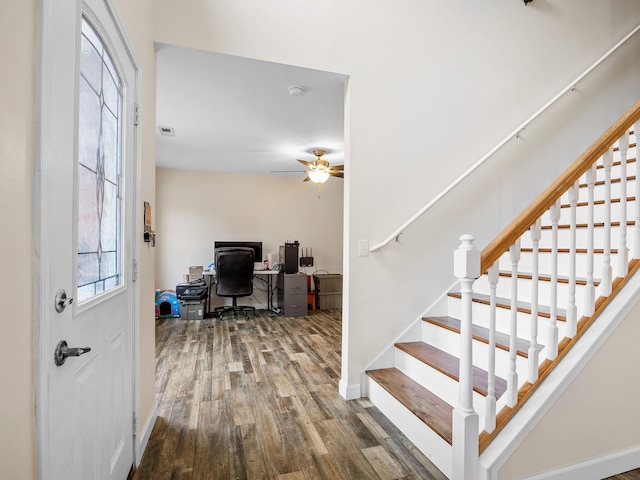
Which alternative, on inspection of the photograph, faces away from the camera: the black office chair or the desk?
the black office chair

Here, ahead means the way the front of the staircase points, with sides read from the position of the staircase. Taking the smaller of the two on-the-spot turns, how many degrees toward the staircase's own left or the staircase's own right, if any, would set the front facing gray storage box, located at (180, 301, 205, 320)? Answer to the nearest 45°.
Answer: approximately 45° to the staircase's own right

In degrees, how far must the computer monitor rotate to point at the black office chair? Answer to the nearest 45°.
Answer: approximately 45° to its right

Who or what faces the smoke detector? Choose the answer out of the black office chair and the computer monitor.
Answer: the computer monitor

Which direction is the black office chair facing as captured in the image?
away from the camera

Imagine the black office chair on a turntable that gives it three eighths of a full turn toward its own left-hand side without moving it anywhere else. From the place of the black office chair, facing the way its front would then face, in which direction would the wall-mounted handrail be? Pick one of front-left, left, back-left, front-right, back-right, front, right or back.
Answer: left

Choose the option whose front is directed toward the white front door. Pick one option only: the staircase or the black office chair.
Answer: the staircase

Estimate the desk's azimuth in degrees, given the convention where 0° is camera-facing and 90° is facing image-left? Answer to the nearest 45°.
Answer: approximately 0°

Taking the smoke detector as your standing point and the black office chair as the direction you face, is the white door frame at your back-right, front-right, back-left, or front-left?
back-left

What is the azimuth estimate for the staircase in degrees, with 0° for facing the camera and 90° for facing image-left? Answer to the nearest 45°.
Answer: approximately 45°

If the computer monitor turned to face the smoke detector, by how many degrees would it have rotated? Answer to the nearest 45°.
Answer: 0° — it already faces it

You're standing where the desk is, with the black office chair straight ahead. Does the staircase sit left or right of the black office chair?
left

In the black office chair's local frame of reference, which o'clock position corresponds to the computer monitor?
The computer monitor is roughly at 1 o'clock from the black office chair.

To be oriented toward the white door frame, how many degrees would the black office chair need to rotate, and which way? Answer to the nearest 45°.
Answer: approximately 180°
